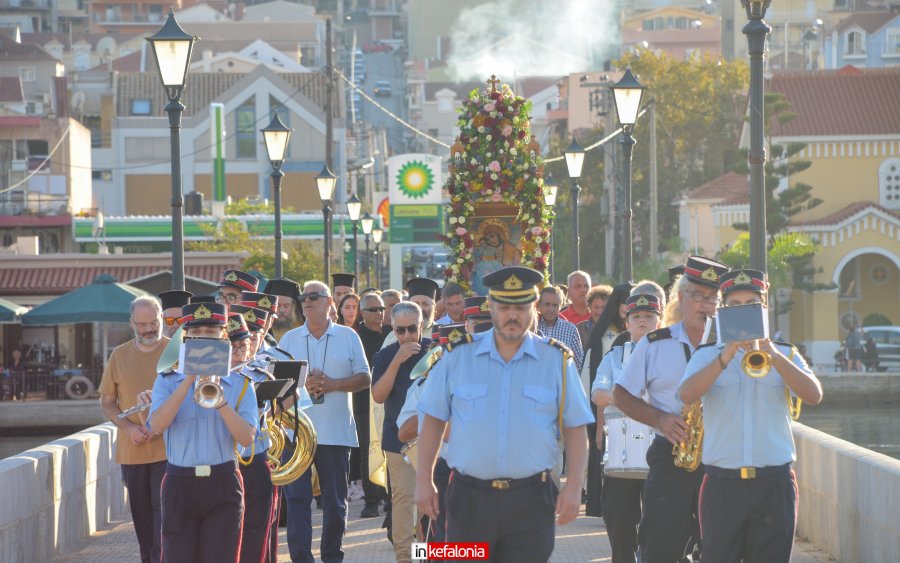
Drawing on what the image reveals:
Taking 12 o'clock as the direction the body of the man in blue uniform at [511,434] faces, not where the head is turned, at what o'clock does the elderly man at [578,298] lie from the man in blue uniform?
The elderly man is roughly at 6 o'clock from the man in blue uniform.

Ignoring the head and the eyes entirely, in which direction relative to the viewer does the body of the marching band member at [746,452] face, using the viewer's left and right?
facing the viewer

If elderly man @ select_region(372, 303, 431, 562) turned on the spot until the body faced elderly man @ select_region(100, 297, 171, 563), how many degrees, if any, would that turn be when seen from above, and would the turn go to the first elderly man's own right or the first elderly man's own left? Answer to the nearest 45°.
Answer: approximately 90° to the first elderly man's own right

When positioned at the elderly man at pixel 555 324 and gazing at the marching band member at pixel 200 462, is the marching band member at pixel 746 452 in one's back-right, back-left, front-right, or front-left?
front-left

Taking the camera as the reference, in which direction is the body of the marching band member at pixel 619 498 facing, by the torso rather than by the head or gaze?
toward the camera

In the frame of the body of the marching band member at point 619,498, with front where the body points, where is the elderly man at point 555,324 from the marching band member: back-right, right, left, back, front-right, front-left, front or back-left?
back

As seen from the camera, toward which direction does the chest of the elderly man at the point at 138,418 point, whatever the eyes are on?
toward the camera

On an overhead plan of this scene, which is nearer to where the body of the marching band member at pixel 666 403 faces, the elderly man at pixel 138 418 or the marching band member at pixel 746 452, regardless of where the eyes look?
the marching band member

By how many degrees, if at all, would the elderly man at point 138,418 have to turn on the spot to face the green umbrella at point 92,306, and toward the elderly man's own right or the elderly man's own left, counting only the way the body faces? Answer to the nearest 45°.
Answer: approximately 180°

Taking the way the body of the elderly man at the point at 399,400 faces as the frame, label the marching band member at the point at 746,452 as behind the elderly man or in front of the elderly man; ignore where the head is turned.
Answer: in front

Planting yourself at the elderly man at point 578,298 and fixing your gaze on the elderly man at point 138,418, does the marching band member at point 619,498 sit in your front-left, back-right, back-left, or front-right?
front-left

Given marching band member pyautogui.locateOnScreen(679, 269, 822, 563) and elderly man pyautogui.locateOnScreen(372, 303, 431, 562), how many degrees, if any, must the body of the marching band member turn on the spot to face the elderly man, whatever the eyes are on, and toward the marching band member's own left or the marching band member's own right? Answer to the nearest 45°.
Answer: approximately 135° to the marching band member's own right

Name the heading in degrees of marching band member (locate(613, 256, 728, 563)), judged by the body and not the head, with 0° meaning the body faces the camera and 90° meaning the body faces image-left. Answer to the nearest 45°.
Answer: approximately 315°
